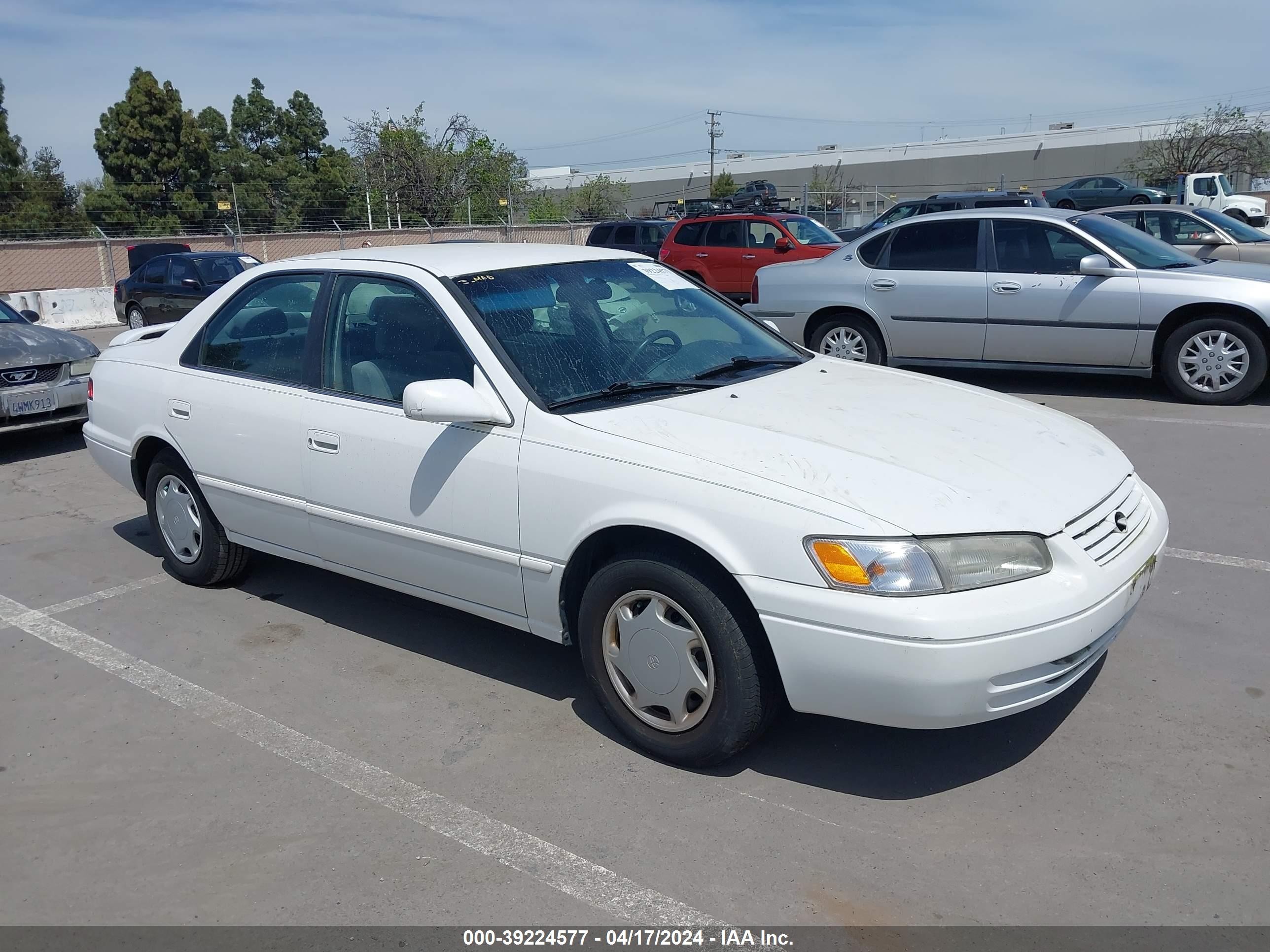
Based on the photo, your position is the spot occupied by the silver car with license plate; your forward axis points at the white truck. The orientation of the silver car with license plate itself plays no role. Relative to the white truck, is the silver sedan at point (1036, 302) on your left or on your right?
right

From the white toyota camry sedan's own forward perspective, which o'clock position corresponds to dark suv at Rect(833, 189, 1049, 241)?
The dark suv is roughly at 8 o'clock from the white toyota camry sedan.

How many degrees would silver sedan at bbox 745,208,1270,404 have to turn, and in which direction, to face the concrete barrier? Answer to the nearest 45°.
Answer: approximately 135° to its left

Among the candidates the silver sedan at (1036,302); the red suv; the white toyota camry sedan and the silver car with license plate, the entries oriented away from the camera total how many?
0

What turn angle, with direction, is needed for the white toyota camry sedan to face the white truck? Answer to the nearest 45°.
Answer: approximately 90° to its left

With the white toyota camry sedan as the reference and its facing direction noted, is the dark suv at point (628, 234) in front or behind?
behind

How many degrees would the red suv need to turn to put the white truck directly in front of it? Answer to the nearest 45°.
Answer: approximately 90° to its left

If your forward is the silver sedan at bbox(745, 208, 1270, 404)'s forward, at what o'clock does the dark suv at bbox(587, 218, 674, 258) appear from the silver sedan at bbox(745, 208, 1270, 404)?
The dark suv is roughly at 8 o'clock from the silver sedan.

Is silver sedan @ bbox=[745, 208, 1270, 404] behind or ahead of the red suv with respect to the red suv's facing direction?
ahead

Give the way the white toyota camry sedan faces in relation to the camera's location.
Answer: facing the viewer and to the right of the viewer

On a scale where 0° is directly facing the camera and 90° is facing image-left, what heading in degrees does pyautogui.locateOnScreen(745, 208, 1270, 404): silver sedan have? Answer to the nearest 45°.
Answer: approximately 270°

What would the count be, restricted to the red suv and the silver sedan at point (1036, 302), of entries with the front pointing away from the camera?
0

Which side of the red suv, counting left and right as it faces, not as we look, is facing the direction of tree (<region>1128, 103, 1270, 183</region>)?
left

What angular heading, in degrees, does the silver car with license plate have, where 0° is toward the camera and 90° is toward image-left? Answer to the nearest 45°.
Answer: approximately 315°
